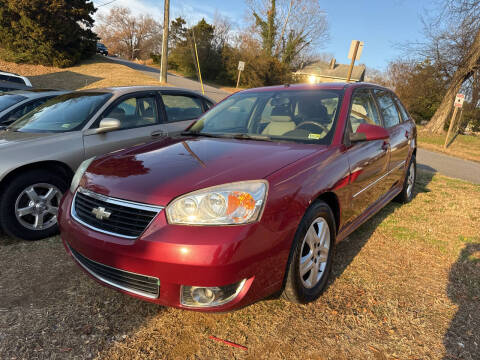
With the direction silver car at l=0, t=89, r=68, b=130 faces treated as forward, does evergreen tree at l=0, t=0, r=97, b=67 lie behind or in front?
behind

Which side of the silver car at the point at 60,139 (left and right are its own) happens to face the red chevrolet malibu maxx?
left

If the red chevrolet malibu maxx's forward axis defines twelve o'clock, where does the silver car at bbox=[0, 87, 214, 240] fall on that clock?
The silver car is roughly at 3 o'clock from the red chevrolet malibu maxx.

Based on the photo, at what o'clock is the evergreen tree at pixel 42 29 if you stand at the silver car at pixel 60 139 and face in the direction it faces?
The evergreen tree is roughly at 4 o'clock from the silver car.

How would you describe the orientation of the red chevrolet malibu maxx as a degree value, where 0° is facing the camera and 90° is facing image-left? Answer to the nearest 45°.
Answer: approximately 45°

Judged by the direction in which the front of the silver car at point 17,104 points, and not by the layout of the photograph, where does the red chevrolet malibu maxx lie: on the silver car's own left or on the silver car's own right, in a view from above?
on the silver car's own left

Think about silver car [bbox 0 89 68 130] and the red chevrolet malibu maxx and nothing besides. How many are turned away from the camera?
0

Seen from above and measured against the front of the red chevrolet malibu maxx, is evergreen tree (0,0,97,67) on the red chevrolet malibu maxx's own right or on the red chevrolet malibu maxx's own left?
on the red chevrolet malibu maxx's own right

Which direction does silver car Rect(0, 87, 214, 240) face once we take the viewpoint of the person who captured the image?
facing the viewer and to the left of the viewer
